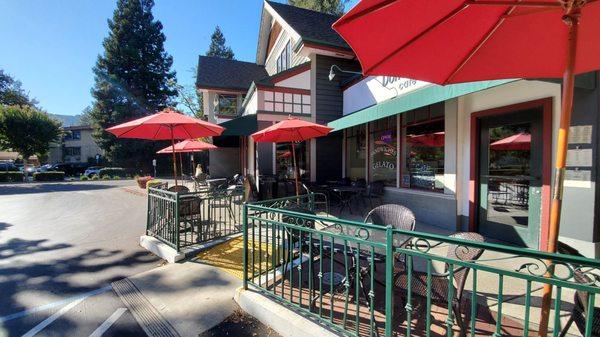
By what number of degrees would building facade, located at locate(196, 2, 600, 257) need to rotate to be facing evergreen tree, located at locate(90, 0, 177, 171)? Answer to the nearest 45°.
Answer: approximately 90° to its right

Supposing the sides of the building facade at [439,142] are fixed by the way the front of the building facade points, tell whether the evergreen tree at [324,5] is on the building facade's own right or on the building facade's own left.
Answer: on the building facade's own right

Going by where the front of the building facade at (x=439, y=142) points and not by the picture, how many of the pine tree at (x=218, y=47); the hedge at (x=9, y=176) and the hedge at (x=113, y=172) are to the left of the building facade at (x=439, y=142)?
0

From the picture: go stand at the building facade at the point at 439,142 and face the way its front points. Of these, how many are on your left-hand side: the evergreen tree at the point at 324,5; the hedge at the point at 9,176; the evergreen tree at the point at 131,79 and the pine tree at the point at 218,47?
0

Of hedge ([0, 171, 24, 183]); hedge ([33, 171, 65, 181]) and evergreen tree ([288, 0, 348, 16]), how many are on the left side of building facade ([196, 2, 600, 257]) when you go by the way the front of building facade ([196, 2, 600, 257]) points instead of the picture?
0

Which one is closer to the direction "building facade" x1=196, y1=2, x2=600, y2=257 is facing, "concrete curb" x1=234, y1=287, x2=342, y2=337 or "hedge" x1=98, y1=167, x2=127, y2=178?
the concrete curb

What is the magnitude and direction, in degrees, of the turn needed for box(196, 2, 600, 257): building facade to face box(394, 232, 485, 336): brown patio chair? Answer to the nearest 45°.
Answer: approximately 45° to its left

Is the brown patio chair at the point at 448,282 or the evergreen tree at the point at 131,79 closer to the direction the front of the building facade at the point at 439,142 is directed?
the brown patio chair

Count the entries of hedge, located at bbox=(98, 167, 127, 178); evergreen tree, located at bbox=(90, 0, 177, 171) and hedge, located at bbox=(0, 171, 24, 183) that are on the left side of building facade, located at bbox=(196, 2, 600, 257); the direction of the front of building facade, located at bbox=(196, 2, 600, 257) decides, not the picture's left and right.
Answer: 0

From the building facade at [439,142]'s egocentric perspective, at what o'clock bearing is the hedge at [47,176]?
The hedge is roughly at 2 o'clock from the building facade.

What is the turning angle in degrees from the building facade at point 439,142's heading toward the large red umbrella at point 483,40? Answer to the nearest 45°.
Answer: approximately 45° to its left

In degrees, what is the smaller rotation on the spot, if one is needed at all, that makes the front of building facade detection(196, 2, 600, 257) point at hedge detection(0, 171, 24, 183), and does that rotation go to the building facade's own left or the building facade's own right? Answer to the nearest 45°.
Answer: approximately 45° to the building facade's own right

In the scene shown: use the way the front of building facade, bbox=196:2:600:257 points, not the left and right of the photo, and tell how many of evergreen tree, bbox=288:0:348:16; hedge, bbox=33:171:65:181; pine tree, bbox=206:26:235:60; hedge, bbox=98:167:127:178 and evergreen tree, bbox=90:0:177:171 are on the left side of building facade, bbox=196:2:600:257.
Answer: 0

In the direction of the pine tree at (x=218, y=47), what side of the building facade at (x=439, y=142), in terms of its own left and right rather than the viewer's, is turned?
right

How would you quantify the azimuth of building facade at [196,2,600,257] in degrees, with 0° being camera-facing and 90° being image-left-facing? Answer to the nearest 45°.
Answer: approximately 45°

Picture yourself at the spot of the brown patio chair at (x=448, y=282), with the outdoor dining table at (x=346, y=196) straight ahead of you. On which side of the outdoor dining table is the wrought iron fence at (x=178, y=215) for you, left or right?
left

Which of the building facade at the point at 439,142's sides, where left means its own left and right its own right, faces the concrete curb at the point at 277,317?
front

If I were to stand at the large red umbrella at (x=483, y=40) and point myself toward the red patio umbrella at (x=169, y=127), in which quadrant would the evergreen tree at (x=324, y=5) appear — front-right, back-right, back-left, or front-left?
front-right
